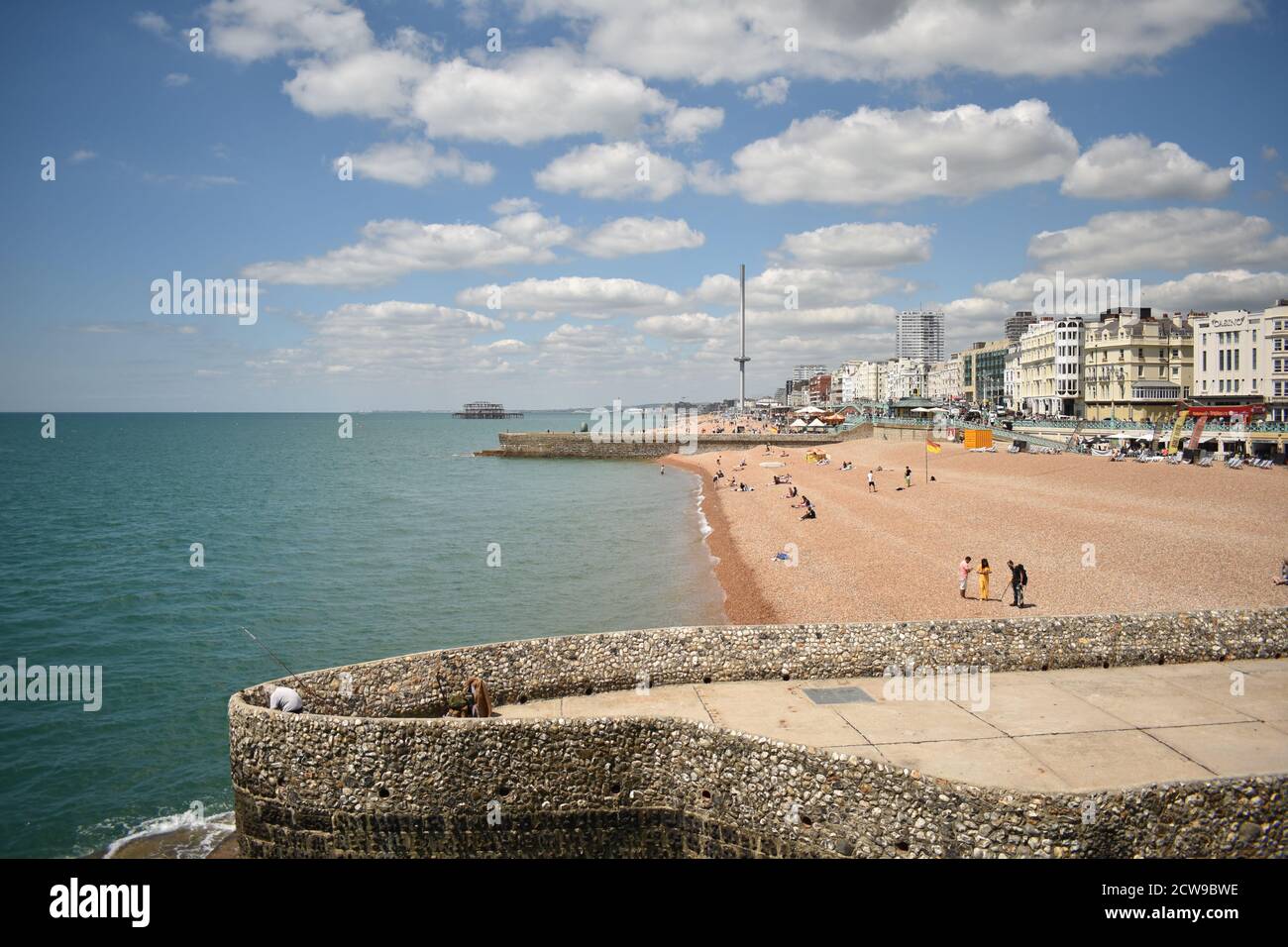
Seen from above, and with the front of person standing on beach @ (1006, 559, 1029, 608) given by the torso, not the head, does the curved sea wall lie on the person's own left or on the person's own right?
on the person's own left

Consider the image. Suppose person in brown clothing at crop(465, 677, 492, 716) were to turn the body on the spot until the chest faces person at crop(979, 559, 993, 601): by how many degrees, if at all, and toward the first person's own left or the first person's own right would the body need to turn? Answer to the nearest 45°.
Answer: approximately 135° to the first person's own right

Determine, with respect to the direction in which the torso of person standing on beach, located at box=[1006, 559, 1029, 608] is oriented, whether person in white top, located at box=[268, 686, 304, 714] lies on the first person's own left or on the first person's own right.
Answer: on the first person's own left

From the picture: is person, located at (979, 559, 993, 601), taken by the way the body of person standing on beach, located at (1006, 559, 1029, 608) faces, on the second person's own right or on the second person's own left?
on the second person's own right

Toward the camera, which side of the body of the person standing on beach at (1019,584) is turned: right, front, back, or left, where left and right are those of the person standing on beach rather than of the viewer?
left

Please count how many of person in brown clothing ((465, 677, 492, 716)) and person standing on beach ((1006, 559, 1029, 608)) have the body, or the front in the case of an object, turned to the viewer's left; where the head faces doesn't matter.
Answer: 2

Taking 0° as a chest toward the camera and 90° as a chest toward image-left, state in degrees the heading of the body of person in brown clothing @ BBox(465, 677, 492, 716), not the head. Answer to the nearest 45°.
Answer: approximately 90°

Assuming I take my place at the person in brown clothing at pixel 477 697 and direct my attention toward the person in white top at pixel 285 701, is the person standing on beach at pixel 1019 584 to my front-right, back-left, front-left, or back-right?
back-right
